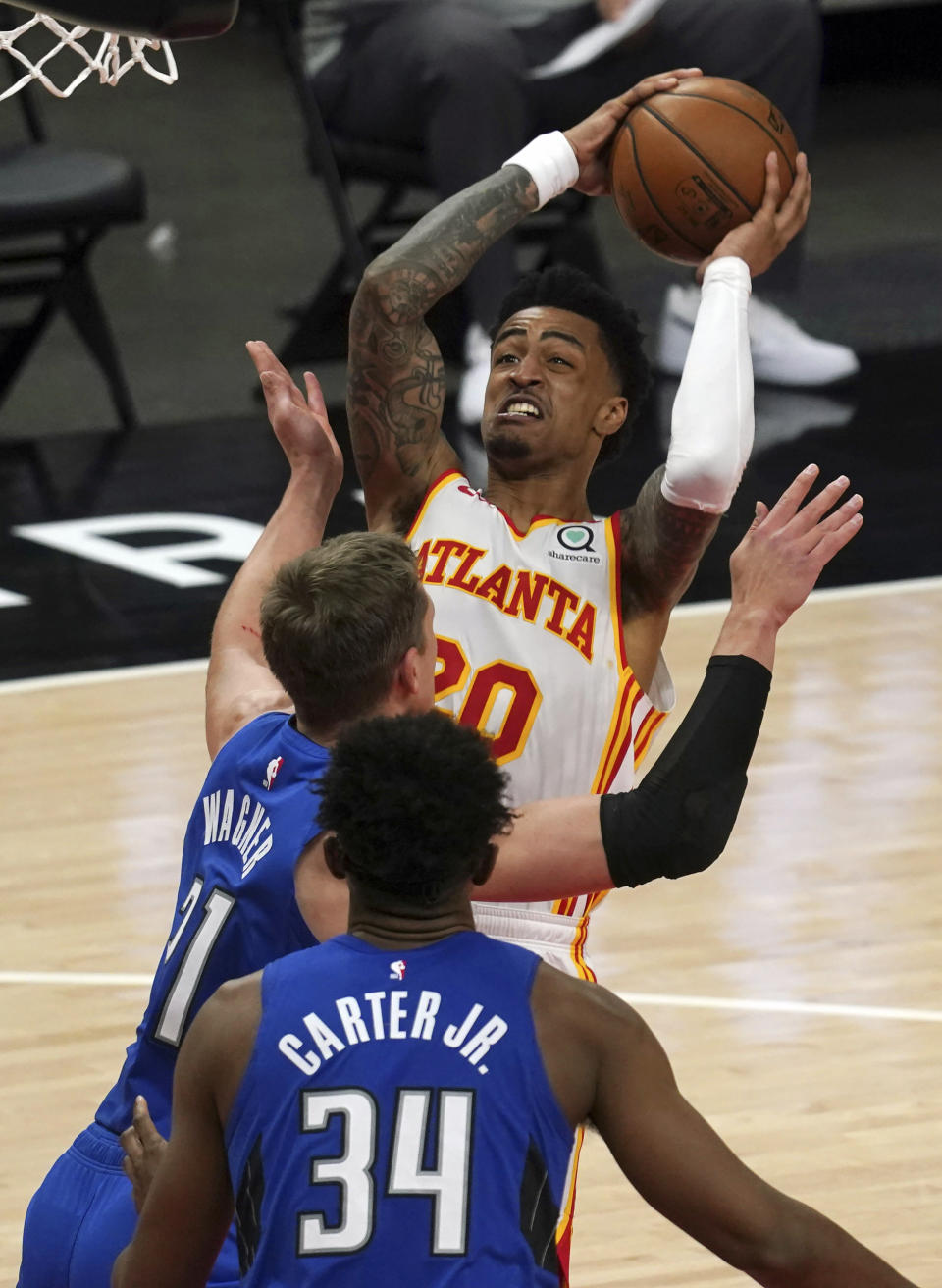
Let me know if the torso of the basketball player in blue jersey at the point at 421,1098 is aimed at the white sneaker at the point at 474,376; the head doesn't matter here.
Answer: yes

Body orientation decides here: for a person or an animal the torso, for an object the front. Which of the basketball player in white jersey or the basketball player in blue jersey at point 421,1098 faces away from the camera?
the basketball player in blue jersey

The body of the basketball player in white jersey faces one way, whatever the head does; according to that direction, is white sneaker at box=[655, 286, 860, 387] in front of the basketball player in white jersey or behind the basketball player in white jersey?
behind

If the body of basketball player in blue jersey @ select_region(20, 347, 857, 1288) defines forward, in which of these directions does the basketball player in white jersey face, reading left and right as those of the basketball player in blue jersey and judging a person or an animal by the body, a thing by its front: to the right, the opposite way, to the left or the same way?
the opposite way

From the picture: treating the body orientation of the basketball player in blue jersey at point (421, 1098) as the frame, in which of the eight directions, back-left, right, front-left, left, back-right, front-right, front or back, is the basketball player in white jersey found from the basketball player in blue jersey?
front

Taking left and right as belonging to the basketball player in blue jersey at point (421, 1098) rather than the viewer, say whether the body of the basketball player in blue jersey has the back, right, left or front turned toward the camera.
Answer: back

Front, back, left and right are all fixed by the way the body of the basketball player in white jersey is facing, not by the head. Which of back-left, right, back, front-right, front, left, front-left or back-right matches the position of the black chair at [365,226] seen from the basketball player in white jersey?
back-right

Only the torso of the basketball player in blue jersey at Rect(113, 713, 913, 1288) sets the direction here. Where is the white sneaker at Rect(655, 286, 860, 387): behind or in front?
in front

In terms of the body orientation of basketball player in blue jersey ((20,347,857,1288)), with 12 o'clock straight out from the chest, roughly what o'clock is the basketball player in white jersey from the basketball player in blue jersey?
The basketball player in white jersey is roughly at 11 o'clock from the basketball player in blue jersey.

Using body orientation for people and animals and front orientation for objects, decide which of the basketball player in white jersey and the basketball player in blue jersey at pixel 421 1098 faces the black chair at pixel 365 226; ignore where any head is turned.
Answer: the basketball player in blue jersey

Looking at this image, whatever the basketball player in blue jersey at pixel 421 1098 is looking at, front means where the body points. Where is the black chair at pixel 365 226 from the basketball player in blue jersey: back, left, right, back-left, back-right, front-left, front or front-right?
front

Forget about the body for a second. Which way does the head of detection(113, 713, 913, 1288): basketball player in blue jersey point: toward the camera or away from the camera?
away from the camera

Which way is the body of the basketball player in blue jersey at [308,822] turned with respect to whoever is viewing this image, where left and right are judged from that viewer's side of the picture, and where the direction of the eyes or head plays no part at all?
facing away from the viewer and to the right of the viewer

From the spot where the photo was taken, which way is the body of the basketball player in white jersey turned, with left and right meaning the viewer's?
facing the viewer and to the left of the viewer

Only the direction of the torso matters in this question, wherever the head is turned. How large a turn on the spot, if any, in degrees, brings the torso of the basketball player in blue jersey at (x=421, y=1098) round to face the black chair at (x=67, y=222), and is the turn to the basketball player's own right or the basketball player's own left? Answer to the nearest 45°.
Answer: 0° — they already face it

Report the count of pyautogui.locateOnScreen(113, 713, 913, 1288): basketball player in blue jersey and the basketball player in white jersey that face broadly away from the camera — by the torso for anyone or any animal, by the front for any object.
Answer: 1
